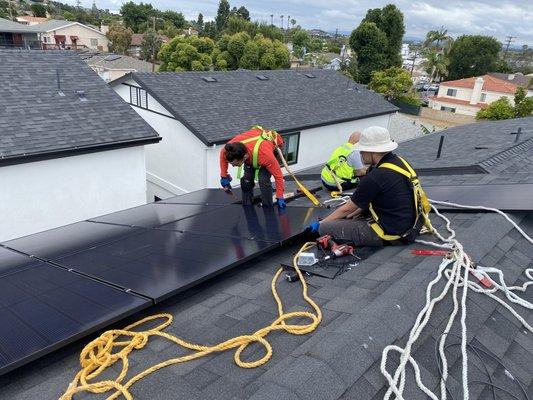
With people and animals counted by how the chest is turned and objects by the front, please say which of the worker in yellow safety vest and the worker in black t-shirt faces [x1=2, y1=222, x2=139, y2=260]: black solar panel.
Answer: the worker in black t-shirt

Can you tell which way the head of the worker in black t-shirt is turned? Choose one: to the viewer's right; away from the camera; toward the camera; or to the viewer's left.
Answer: to the viewer's left

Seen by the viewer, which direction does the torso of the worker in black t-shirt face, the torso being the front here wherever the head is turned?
to the viewer's left

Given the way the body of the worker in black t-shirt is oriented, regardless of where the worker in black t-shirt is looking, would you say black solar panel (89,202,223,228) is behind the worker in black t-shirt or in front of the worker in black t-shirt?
in front

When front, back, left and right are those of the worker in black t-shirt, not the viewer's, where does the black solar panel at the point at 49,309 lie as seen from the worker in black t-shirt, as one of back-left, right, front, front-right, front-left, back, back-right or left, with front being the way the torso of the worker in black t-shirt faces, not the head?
front-left

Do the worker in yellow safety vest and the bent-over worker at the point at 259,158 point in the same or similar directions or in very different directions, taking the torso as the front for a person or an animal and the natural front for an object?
very different directions

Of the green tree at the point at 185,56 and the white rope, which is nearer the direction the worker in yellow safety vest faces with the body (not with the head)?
the green tree

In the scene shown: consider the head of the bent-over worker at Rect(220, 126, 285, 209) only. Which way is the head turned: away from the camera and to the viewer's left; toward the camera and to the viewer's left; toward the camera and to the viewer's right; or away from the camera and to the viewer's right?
toward the camera and to the viewer's left

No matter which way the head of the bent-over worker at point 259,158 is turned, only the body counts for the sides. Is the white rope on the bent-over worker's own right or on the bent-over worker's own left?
on the bent-over worker's own left

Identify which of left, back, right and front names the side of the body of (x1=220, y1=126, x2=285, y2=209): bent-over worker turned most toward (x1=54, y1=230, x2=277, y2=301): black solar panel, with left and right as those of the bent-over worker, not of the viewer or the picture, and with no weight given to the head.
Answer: front

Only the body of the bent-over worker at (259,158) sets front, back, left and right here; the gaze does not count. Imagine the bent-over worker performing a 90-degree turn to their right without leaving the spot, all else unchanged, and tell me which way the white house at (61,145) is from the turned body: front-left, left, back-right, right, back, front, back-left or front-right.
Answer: front

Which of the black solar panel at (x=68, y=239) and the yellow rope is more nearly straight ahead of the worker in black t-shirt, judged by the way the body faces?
the black solar panel

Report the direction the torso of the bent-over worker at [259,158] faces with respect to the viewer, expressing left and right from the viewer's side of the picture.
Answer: facing the viewer and to the left of the viewer

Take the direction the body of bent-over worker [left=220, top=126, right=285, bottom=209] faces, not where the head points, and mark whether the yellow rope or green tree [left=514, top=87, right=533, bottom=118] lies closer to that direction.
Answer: the yellow rope
